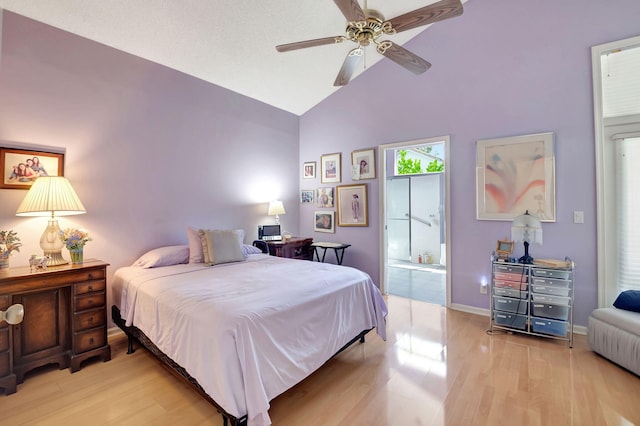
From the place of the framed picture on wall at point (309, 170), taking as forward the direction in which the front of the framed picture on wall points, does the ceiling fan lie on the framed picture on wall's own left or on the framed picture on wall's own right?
on the framed picture on wall's own left

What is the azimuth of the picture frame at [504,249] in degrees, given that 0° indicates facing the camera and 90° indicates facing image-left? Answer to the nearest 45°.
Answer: approximately 0°

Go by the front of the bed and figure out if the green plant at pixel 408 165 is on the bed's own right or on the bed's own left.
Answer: on the bed's own left

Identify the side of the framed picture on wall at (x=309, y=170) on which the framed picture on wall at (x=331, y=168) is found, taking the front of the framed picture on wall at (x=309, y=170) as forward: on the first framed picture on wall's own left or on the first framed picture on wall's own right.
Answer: on the first framed picture on wall's own left

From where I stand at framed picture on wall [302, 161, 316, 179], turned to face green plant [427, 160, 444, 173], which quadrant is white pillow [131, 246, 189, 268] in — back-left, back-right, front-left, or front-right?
back-right

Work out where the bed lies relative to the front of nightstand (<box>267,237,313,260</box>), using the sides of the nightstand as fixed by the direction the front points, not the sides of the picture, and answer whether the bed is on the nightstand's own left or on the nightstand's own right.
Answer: on the nightstand's own right

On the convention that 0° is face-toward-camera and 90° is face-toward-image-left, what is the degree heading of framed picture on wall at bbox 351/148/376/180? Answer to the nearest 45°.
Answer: approximately 45°

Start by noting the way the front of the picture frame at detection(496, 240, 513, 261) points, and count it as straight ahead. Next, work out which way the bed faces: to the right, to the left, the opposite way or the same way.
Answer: to the left
